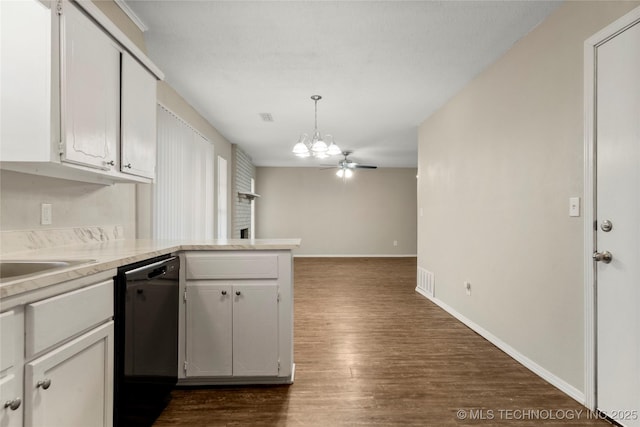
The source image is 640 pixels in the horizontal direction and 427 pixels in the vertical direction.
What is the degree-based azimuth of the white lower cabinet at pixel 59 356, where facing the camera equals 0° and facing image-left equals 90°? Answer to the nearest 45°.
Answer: approximately 315°

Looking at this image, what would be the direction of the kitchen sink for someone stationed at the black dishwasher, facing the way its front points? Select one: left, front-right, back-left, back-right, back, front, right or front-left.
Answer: back-right

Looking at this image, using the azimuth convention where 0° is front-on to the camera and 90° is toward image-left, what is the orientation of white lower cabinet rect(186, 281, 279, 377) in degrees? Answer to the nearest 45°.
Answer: approximately 0°

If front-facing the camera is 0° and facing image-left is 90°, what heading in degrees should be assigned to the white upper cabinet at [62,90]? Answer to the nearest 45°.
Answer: approximately 315°

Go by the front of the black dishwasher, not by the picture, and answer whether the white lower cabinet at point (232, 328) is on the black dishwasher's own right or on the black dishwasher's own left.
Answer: on the black dishwasher's own left

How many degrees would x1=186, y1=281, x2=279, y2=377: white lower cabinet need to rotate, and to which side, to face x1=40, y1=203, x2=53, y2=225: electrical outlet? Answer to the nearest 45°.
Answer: approximately 90° to its right

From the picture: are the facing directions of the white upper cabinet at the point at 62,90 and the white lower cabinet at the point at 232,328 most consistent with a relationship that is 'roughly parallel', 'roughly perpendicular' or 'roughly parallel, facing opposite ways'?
roughly perpendicular
